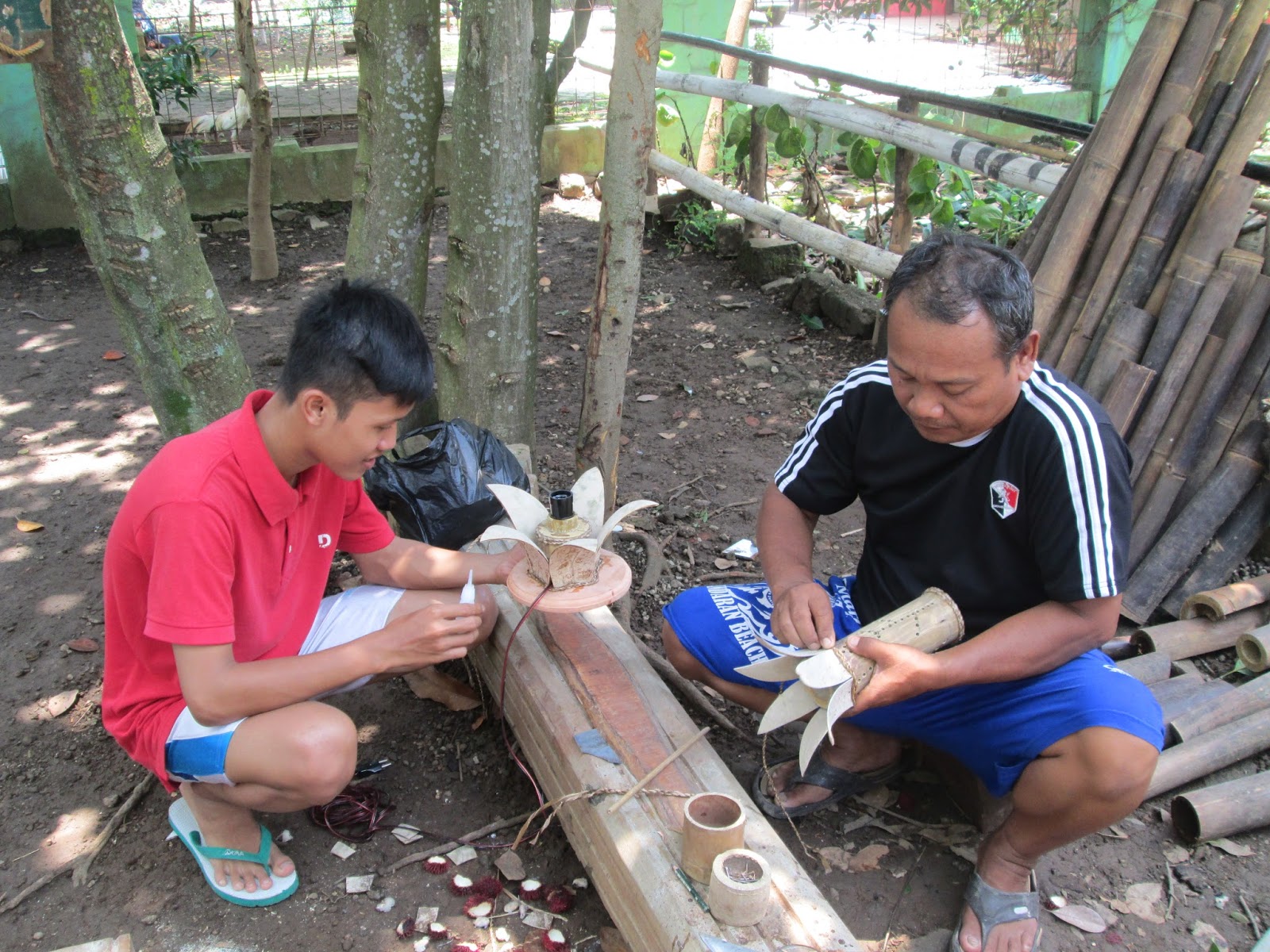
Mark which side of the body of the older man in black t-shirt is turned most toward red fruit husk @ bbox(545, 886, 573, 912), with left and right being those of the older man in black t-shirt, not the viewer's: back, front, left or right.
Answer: front

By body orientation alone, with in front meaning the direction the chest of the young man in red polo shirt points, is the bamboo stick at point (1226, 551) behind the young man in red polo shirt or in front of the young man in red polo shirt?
in front

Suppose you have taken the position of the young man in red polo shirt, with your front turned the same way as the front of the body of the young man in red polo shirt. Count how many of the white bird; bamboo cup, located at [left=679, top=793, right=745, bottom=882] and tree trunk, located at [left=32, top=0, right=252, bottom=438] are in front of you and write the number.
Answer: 1

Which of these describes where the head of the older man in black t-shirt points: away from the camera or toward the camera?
toward the camera

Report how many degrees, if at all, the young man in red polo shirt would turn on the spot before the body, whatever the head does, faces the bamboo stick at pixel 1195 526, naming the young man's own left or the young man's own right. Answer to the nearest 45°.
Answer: approximately 45° to the young man's own left

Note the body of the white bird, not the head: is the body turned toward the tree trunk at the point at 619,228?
no

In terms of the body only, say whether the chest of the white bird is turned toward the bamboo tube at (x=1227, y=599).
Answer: no

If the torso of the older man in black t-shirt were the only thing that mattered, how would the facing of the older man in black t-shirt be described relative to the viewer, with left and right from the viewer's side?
facing the viewer and to the left of the viewer

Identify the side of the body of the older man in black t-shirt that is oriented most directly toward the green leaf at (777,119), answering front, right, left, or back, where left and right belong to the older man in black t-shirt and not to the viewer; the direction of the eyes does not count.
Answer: right

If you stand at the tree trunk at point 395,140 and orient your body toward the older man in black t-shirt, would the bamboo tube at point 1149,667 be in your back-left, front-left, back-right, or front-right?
front-left

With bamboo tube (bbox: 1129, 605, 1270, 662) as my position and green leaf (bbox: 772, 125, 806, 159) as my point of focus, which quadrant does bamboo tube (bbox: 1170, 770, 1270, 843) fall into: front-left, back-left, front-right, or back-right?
back-left

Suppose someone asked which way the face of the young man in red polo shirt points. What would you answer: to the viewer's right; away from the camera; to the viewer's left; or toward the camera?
to the viewer's right
